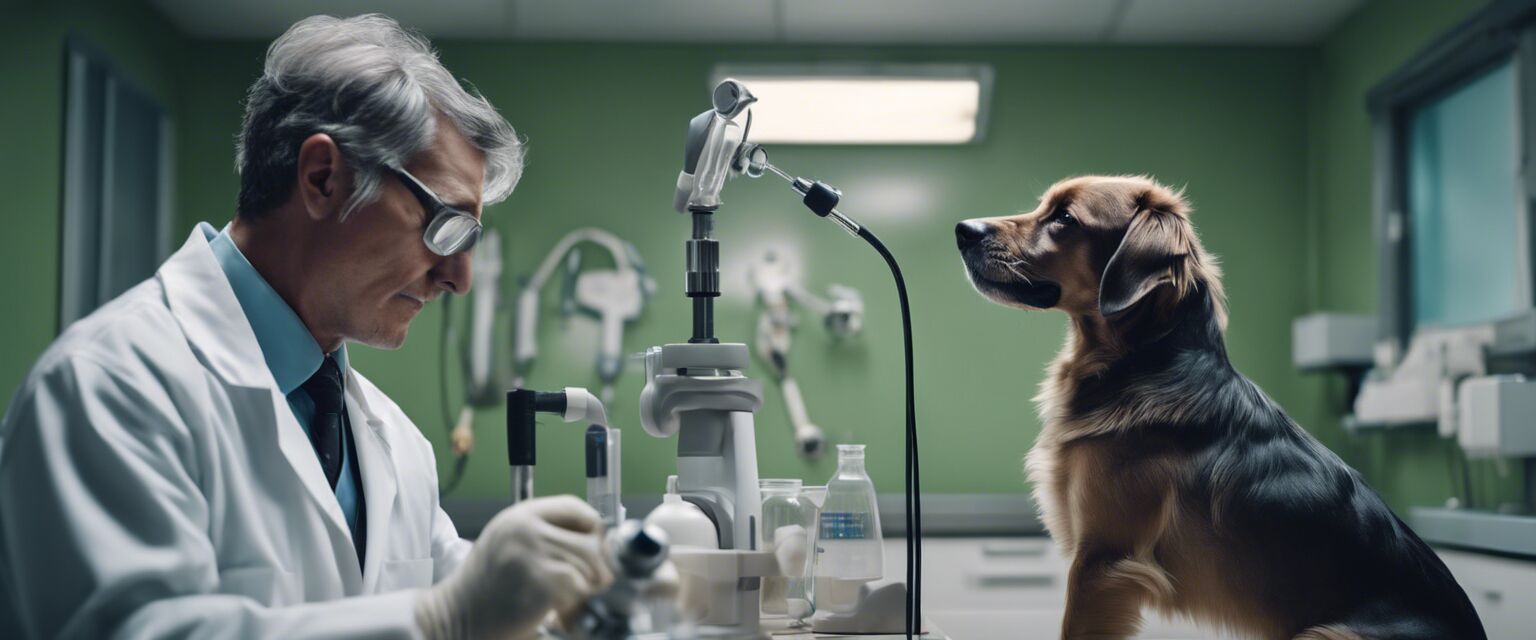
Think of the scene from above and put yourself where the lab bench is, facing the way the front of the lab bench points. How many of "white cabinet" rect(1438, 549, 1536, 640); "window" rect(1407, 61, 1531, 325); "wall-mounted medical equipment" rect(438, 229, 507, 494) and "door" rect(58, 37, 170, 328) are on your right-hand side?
2

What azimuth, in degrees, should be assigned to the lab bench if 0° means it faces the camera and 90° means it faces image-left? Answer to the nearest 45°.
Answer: approximately 0°

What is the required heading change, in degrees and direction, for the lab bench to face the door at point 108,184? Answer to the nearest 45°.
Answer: approximately 90° to its right

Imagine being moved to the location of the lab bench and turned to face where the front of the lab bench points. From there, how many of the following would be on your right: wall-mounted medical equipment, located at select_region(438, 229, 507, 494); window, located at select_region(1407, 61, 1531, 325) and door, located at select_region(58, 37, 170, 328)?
2

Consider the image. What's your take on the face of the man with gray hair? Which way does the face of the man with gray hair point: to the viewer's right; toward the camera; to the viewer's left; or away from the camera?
to the viewer's right

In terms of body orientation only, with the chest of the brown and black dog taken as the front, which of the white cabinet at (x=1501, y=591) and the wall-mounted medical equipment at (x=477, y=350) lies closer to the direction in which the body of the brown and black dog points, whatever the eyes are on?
the wall-mounted medical equipment

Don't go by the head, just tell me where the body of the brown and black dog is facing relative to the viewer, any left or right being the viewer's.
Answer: facing to the left of the viewer

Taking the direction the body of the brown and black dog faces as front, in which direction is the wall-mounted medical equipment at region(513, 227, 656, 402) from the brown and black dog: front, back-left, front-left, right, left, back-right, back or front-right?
front-right

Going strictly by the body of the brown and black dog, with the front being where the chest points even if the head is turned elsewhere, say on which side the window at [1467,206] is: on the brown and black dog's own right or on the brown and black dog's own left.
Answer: on the brown and black dog's own right

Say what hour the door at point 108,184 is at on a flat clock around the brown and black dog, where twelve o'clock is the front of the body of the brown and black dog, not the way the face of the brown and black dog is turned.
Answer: The door is roughly at 1 o'clock from the brown and black dog.

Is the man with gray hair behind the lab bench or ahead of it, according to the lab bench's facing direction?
ahead

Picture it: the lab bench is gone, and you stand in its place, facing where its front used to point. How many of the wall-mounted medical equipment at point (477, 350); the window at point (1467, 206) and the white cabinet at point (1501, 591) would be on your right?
1
